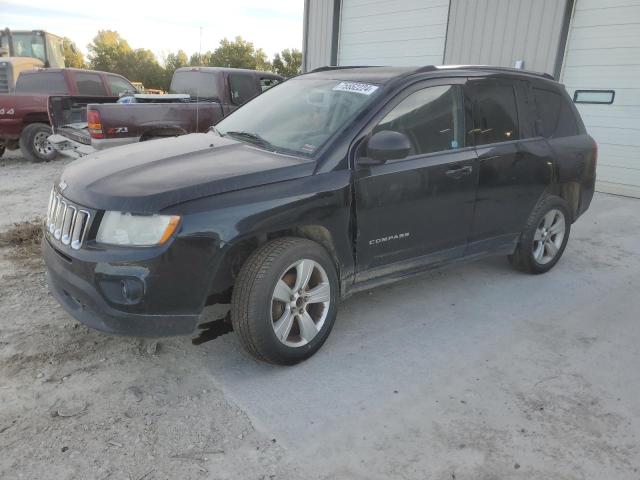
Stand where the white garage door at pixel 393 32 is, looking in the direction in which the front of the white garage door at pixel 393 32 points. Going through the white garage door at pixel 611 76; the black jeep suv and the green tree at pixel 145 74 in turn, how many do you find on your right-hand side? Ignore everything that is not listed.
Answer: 1

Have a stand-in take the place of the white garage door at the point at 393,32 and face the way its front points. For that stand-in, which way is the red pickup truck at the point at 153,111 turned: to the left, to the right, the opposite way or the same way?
the opposite way

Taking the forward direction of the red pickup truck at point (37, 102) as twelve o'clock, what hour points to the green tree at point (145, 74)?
The green tree is roughly at 11 o'clock from the red pickup truck.

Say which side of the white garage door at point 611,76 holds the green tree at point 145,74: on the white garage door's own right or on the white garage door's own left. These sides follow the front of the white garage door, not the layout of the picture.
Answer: on the white garage door's own right

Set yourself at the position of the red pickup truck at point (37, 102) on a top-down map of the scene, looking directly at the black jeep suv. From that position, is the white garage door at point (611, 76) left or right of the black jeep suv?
left

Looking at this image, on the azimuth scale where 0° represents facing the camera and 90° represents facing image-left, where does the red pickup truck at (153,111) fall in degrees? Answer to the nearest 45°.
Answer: approximately 225°

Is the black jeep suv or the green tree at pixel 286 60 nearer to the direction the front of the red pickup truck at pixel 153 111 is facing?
the green tree

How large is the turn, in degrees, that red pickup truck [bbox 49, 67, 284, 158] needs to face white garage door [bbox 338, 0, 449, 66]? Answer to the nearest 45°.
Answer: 0° — it already faces it

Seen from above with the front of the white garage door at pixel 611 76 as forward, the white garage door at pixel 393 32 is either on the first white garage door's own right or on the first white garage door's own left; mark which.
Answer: on the first white garage door's own right
